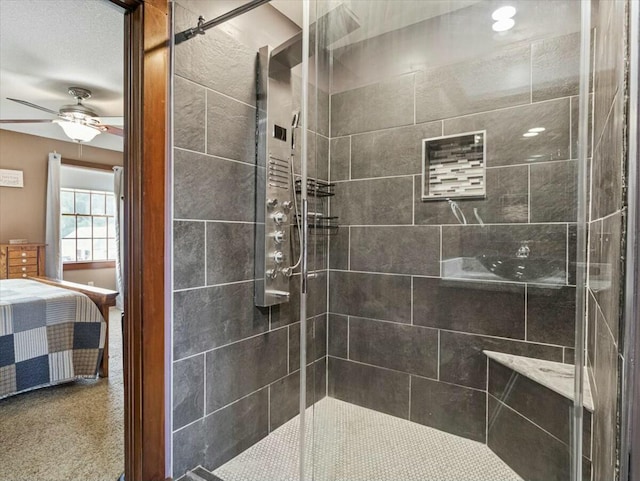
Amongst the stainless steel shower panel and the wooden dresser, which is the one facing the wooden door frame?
the wooden dresser

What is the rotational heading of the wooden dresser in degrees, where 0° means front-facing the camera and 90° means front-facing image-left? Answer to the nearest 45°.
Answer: approximately 0°

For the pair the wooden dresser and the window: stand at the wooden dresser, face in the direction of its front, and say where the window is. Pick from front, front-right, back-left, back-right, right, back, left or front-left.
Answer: back-left

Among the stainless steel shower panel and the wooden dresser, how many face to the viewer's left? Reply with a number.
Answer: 0

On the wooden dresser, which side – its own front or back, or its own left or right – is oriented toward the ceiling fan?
front

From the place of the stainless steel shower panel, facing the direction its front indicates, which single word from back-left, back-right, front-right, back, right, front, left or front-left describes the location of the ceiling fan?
back

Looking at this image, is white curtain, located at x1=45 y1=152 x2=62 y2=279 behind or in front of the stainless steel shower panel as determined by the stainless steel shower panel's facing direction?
behind

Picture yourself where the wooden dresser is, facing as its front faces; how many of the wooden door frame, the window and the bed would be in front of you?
2

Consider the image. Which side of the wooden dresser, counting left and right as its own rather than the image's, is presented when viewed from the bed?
front

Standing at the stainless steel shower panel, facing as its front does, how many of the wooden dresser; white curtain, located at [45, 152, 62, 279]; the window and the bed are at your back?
4

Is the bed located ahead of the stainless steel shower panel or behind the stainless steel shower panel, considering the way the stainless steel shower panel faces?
behind

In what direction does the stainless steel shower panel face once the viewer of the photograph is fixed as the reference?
facing the viewer and to the right of the viewer

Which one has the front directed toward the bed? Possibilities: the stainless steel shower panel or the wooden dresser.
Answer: the wooden dresser

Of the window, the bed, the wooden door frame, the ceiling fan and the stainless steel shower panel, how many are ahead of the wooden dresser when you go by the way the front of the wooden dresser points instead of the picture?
4
